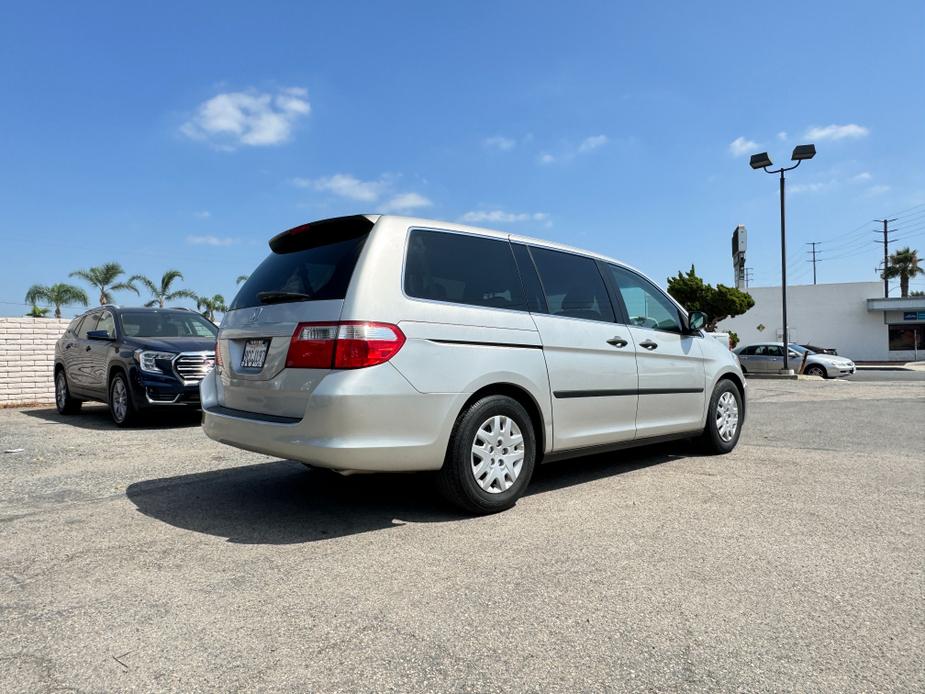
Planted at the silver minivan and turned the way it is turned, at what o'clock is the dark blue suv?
The dark blue suv is roughly at 9 o'clock from the silver minivan.

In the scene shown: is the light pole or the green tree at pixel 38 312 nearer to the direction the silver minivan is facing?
the light pole

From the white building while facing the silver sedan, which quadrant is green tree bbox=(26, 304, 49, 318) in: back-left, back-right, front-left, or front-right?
front-right

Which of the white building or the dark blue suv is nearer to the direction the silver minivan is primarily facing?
the white building

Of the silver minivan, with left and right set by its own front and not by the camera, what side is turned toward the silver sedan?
front

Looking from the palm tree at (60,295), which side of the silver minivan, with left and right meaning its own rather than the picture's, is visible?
left

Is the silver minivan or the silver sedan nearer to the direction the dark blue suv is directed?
the silver minivan

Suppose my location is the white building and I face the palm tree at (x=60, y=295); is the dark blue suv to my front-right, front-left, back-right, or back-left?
front-left

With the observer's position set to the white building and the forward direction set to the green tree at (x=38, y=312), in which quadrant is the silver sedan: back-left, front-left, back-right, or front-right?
front-left

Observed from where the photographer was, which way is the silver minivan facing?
facing away from the viewer and to the right of the viewer

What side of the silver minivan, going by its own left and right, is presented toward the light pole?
front

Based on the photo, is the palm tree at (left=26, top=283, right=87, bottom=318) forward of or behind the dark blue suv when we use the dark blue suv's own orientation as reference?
behind

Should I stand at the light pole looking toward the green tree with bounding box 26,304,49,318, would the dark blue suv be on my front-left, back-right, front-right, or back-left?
front-left

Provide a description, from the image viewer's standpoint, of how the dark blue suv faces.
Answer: facing the viewer and to the right of the viewer

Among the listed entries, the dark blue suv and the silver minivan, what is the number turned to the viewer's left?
0
